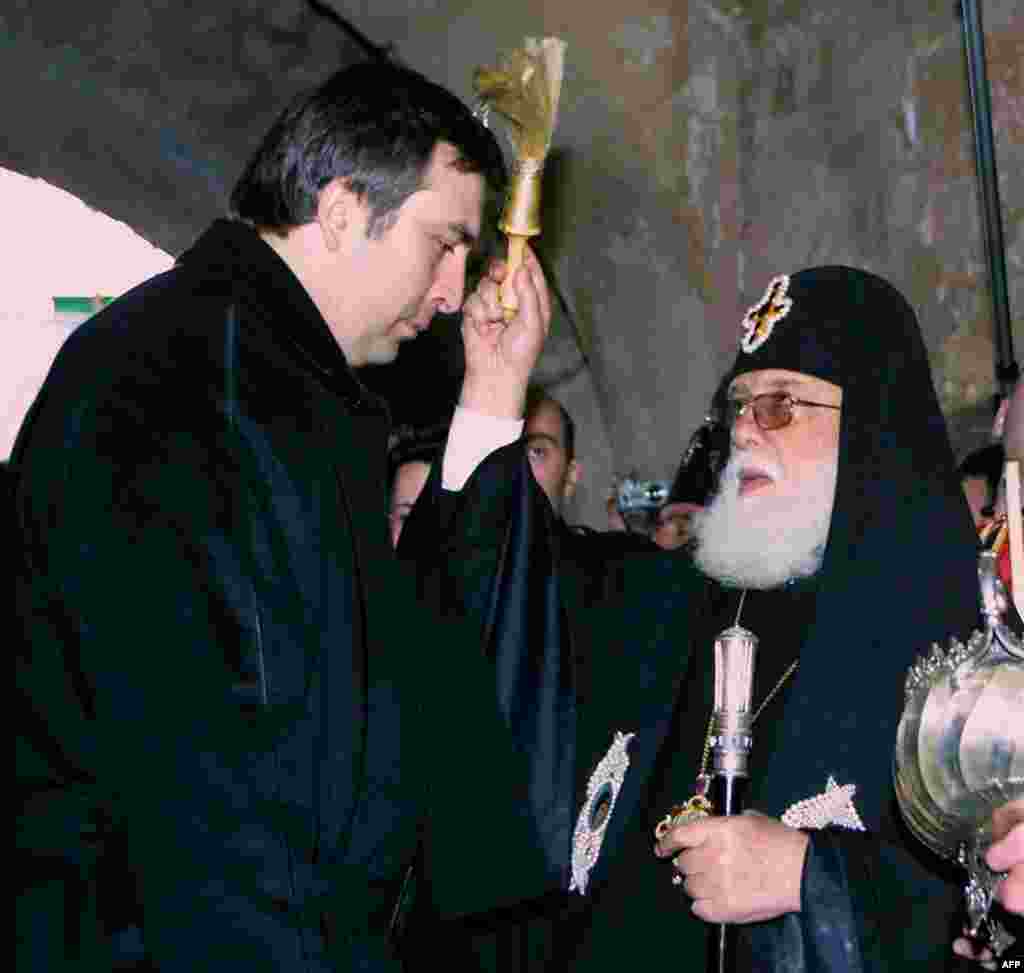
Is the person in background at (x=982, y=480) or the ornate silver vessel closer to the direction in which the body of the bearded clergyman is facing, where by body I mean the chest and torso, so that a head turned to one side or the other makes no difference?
the ornate silver vessel

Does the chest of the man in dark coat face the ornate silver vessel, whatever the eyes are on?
yes

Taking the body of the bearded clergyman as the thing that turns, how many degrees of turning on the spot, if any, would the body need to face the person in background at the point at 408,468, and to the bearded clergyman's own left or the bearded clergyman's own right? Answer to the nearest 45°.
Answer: approximately 90° to the bearded clergyman's own right

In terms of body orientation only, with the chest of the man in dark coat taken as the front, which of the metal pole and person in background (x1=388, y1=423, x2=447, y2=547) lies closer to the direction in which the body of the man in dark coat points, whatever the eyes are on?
the metal pole

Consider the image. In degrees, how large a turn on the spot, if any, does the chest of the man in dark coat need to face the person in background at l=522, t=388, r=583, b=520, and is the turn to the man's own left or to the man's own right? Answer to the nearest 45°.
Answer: approximately 90° to the man's own left

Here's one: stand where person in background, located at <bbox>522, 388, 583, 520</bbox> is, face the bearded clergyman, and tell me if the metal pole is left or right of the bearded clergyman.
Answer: left

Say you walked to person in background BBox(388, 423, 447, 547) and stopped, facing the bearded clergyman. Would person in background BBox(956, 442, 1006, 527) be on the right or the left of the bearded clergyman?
left

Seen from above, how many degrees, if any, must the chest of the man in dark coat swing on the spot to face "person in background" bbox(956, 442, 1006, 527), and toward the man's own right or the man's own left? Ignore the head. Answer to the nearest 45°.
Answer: approximately 45° to the man's own left

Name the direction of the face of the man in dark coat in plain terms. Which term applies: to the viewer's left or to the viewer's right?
to the viewer's right

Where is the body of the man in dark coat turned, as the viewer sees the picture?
to the viewer's right

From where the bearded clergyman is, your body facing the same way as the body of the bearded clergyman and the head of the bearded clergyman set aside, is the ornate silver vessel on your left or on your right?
on your left

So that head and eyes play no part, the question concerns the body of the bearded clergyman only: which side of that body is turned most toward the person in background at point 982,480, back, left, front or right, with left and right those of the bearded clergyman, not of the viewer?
back

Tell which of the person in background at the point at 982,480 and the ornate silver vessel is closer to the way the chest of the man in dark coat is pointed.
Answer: the ornate silver vessel
